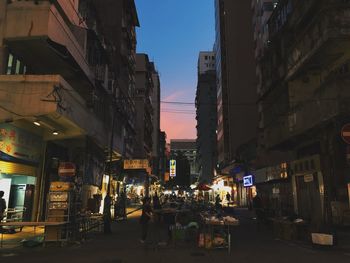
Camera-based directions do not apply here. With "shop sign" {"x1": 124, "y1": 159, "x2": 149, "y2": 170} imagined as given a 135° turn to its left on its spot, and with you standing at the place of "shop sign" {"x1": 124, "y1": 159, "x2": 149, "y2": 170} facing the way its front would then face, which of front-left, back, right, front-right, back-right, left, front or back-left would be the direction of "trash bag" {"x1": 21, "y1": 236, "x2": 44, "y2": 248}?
back-right

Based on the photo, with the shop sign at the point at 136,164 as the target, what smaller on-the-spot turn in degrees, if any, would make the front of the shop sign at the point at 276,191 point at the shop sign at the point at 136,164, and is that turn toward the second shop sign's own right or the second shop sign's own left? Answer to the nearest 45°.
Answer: approximately 90° to the second shop sign's own right

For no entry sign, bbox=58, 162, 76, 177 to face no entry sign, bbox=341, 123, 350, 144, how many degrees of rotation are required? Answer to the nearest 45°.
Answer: approximately 45° to its left

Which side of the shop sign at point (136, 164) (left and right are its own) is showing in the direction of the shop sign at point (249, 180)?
left

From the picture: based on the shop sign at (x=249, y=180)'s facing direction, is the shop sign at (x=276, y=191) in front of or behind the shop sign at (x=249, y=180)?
in front

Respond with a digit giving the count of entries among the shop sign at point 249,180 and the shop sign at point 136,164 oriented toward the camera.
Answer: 2

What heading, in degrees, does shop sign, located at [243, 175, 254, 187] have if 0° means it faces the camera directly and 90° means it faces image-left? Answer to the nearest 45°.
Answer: approximately 0°

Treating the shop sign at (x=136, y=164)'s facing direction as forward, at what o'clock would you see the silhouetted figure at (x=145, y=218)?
The silhouetted figure is roughly at 12 o'clock from the shop sign.

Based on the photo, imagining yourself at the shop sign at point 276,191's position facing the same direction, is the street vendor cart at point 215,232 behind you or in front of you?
in front

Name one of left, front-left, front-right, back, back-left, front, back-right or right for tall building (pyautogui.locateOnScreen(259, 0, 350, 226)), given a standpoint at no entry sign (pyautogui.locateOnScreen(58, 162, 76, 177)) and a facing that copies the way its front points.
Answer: left

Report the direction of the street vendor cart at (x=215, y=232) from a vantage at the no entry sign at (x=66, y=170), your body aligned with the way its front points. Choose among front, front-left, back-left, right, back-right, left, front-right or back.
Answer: front-left

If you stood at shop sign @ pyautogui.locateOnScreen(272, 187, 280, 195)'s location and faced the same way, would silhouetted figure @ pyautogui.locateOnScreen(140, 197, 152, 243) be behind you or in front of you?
in front
